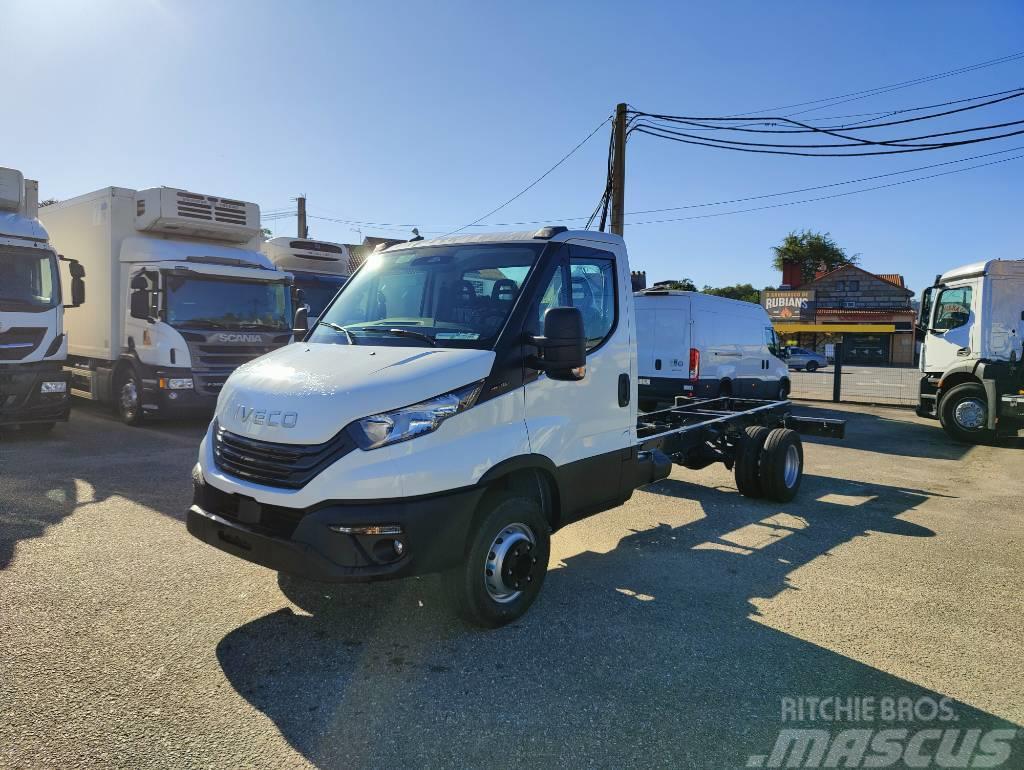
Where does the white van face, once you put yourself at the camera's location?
facing away from the viewer and to the right of the viewer

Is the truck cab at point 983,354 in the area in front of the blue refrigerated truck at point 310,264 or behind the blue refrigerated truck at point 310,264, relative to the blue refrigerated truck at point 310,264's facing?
in front

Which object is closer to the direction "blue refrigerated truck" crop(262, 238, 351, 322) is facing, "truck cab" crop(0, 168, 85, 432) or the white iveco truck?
the white iveco truck

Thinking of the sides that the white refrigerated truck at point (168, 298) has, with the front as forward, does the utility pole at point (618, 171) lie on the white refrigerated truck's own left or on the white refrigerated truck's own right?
on the white refrigerated truck's own left

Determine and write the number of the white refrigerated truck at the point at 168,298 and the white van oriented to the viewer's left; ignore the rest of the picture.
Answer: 0

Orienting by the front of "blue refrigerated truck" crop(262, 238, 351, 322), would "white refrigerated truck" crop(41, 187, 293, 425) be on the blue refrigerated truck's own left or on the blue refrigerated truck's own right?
on the blue refrigerated truck's own right

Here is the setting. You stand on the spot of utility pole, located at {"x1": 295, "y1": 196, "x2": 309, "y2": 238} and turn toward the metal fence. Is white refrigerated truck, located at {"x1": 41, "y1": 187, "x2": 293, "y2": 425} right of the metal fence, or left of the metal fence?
right

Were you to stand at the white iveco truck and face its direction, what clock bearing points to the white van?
The white van is roughly at 5 o'clock from the white iveco truck.

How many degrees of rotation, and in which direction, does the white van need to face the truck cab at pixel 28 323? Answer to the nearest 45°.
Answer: approximately 180°

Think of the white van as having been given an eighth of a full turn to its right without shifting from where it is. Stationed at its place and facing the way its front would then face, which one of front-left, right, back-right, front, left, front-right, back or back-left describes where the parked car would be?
left

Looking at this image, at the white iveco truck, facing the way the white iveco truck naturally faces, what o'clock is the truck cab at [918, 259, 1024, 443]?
The truck cab is roughly at 6 o'clock from the white iveco truck.

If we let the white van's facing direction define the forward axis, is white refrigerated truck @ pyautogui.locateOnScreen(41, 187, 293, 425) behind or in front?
behind

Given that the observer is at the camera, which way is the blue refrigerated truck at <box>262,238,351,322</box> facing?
facing the viewer and to the right of the viewer
